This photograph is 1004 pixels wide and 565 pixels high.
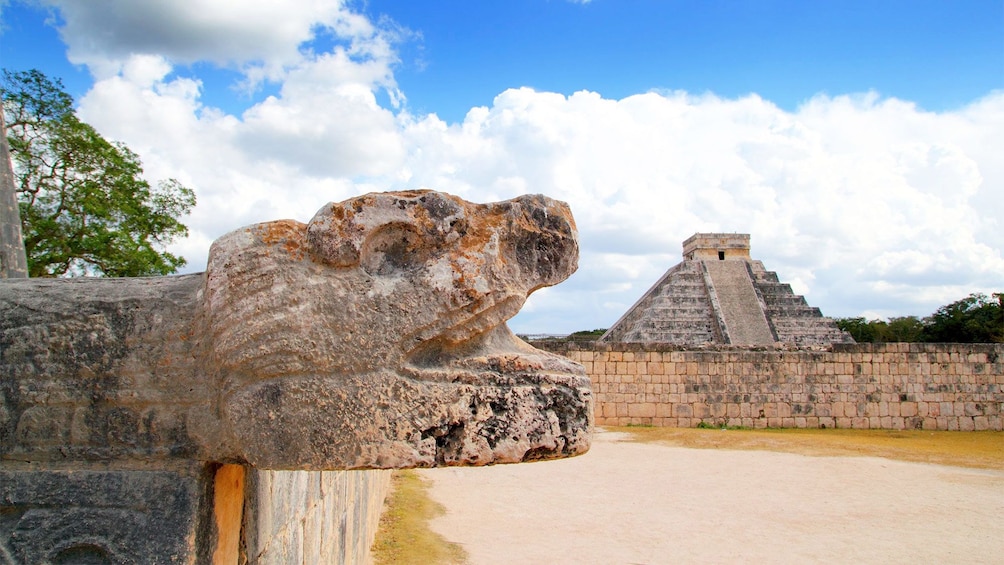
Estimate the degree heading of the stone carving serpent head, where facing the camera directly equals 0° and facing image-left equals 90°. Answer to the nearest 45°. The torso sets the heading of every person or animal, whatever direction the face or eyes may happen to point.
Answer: approximately 270°

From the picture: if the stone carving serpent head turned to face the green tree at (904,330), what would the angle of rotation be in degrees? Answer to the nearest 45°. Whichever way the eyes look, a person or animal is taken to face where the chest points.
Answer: approximately 45° to its left

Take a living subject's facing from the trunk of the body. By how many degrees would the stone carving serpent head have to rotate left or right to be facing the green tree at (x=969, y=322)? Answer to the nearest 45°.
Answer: approximately 45° to its left

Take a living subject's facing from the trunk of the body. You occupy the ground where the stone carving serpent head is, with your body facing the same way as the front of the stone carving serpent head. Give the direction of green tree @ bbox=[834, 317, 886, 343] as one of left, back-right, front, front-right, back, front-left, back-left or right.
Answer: front-left

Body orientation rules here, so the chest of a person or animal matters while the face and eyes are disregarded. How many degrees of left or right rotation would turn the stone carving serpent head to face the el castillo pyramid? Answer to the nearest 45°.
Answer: approximately 45° to its left
